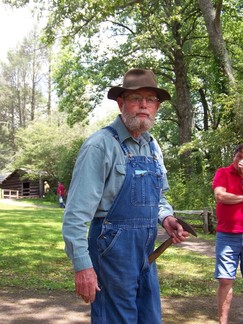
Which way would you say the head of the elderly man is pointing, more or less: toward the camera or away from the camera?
toward the camera

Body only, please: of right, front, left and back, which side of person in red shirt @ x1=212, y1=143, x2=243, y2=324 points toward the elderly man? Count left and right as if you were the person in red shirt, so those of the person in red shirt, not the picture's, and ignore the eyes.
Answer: front

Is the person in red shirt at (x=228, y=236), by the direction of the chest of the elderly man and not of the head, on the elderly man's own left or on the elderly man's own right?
on the elderly man's own left

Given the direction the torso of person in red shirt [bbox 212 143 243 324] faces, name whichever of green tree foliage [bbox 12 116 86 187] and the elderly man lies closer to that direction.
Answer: the elderly man

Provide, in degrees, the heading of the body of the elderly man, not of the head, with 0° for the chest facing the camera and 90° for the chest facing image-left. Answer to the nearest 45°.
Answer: approximately 315°
